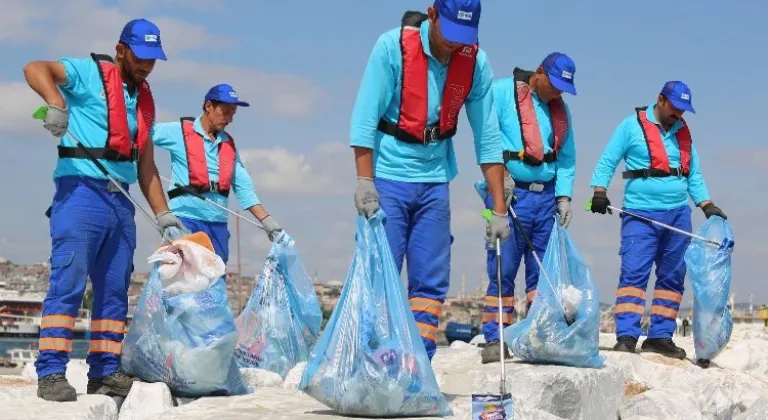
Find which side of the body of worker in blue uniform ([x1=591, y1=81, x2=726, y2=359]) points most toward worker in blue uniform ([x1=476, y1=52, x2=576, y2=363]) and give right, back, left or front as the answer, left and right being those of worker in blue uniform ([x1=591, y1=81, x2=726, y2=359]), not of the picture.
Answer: right

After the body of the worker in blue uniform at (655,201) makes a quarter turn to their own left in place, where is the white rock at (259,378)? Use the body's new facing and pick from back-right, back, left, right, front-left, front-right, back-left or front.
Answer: back

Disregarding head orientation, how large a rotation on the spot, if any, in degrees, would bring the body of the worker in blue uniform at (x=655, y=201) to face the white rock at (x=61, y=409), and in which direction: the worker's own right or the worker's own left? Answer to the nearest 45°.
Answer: approximately 90° to the worker's own right

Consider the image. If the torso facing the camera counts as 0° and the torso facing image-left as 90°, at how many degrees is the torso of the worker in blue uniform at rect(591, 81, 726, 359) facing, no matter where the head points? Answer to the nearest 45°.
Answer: approximately 315°

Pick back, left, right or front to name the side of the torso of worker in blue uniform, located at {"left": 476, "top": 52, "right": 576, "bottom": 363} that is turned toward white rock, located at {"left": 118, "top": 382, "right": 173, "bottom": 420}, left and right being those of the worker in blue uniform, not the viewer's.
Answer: right

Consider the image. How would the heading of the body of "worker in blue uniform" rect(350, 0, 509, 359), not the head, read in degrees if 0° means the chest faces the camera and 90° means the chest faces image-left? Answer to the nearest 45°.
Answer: approximately 315°

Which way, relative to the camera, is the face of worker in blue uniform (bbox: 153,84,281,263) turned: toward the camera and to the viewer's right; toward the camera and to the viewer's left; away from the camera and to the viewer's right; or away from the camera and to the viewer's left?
toward the camera and to the viewer's right

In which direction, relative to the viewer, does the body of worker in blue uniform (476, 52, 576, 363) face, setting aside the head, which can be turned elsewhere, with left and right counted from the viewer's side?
facing the viewer and to the right of the viewer

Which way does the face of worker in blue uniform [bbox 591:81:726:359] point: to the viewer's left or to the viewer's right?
to the viewer's right

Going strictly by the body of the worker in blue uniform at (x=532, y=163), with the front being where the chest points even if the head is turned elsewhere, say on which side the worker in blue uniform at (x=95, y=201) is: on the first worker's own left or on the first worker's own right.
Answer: on the first worker's own right

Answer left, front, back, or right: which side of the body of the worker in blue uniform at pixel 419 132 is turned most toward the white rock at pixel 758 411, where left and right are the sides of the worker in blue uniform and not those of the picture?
left

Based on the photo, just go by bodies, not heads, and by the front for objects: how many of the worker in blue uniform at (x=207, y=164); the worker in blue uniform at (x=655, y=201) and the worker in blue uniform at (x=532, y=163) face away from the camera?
0
